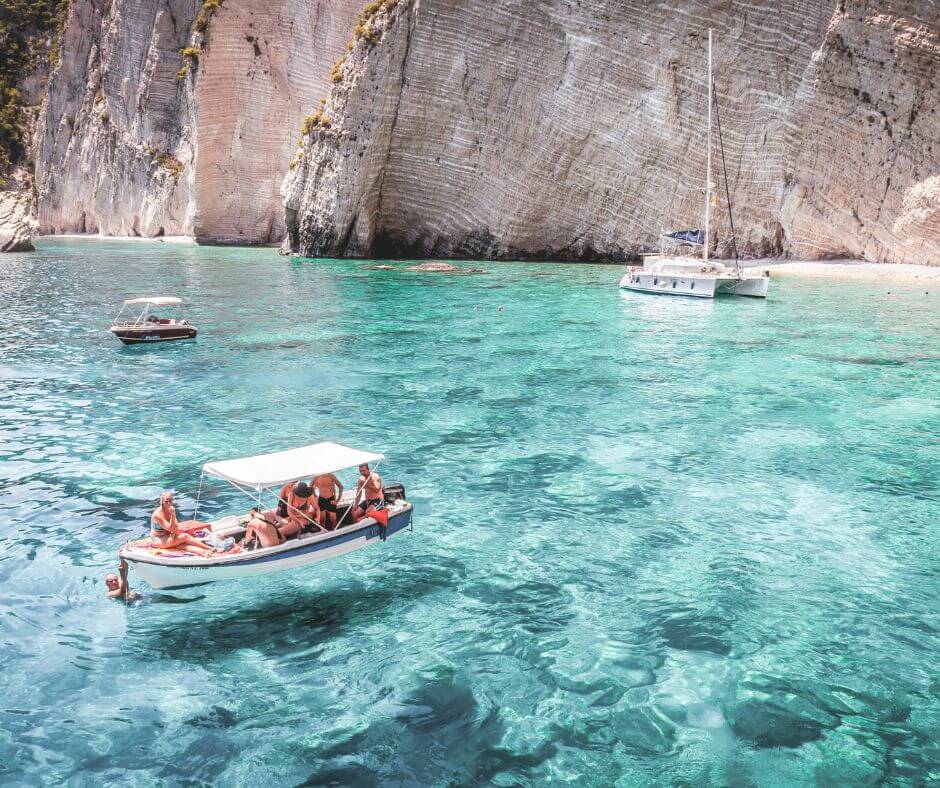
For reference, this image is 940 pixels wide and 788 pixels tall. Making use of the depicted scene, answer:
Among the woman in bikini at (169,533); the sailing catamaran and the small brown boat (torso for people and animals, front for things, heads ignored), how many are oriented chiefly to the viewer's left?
1

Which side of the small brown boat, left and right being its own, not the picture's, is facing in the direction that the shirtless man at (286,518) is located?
left

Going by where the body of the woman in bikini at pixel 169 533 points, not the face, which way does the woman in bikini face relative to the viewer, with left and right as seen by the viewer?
facing the viewer and to the right of the viewer

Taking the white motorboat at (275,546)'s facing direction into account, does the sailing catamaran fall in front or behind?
behind

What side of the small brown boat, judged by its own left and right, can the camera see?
left

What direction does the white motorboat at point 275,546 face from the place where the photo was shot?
facing the viewer and to the left of the viewer

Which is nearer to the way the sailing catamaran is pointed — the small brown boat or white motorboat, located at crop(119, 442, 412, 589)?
the white motorboat

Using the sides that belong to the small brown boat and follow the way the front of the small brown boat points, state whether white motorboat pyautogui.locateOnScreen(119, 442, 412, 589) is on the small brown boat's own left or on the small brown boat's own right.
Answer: on the small brown boat's own left

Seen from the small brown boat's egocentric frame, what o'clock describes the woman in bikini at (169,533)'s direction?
The woman in bikini is roughly at 9 o'clock from the small brown boat.
